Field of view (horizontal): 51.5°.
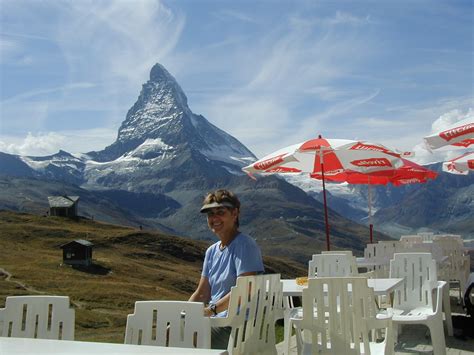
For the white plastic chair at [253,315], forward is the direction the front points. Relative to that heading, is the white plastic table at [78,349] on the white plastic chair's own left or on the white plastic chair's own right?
on the white plastic chair's own left

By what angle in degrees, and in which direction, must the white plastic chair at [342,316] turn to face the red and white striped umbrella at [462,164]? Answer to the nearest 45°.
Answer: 0° — it already faces it

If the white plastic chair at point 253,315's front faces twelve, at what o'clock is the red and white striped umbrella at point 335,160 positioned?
The red and white striped umbrella is roughly at 2 o'clock from the white plastic chair.

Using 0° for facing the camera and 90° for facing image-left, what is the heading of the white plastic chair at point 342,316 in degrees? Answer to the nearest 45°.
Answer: approximately 180°

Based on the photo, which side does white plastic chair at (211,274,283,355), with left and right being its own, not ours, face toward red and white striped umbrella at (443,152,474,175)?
right

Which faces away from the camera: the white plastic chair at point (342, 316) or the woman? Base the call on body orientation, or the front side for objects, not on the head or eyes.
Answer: the white plastic chair

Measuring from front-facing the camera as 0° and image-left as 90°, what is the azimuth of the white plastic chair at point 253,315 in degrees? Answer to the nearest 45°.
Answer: approximately 135°

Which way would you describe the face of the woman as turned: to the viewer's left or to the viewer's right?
to the viewer's left

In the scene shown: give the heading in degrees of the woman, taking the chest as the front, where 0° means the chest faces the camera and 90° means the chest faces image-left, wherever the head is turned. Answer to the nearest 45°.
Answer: approximately 45°

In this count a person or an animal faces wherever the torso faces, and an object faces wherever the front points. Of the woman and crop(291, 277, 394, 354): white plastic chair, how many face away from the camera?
1

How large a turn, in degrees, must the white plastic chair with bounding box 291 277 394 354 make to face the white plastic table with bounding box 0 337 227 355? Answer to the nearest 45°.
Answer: approximately 135° to its left

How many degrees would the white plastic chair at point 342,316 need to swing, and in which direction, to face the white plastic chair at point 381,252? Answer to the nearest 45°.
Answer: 0° — it already faces it

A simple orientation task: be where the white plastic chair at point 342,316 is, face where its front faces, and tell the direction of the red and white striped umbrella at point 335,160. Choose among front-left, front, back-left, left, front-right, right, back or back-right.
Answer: front
